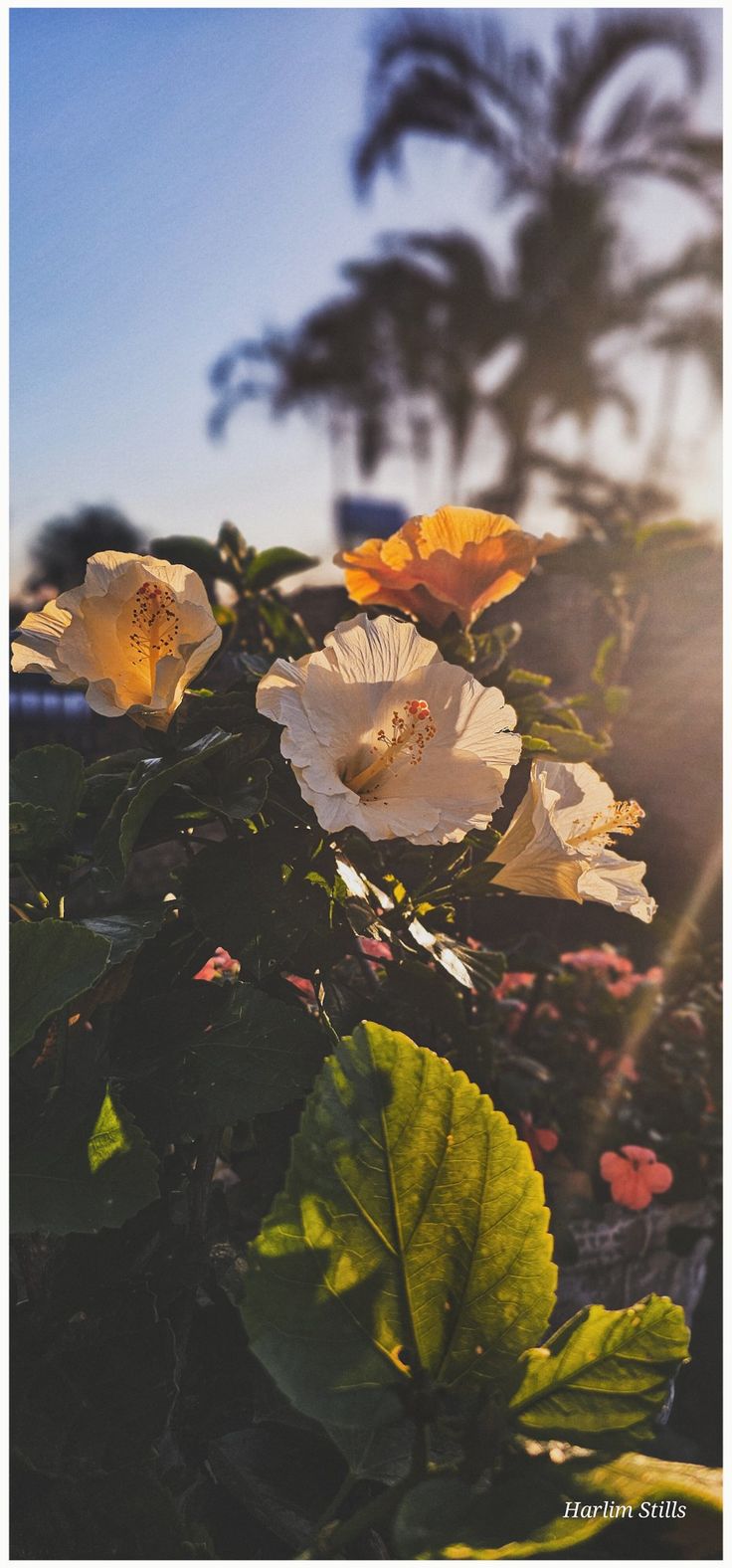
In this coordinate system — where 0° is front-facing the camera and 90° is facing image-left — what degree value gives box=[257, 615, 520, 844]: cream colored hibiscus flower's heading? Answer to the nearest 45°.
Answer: approximately 315°

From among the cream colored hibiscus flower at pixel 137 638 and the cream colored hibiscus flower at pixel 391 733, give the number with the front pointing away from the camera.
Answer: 0

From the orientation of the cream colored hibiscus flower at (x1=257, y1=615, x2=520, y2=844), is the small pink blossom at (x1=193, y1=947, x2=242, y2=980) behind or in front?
behind

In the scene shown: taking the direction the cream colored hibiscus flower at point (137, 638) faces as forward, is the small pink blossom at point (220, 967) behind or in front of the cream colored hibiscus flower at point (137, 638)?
behind

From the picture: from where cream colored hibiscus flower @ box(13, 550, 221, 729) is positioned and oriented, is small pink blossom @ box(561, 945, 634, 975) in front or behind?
behind

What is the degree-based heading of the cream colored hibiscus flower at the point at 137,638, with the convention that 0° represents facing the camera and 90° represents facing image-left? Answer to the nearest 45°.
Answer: approximately 0°

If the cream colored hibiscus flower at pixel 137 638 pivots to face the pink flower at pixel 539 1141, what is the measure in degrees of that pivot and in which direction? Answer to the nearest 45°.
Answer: approximately 135° to its left
